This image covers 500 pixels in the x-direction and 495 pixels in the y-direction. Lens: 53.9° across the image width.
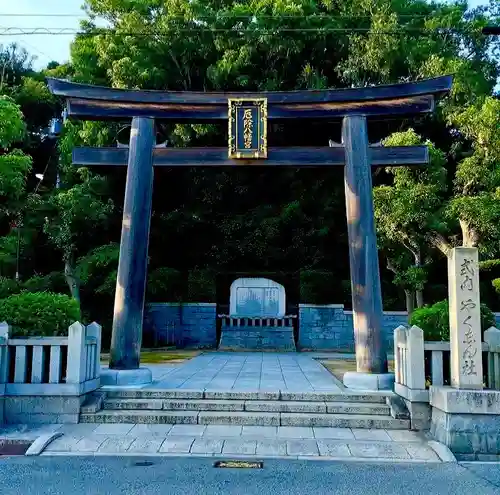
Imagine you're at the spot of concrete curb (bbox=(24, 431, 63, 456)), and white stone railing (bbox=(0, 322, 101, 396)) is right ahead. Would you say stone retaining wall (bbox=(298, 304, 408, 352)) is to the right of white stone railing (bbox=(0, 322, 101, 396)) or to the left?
right

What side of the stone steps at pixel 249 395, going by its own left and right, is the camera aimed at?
front

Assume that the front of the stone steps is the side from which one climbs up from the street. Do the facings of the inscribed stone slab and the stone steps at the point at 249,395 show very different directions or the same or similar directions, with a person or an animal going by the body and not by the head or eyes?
same or similar directions

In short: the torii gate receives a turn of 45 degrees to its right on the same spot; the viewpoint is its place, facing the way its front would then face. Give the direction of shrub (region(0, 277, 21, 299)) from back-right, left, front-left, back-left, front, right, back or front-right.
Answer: right

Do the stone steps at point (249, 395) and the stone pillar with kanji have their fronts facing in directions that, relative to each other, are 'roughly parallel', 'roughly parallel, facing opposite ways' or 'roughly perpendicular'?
roughly parallel

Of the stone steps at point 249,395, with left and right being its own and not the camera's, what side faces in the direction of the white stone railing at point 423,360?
left

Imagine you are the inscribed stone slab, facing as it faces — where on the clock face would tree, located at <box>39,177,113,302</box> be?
The tree is roughly at 2 o'clock from the inscribed stone slab.

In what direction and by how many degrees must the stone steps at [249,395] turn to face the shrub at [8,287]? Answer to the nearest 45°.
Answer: approximately 135° to its right

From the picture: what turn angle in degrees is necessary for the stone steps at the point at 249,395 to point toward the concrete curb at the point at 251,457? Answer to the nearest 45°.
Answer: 0° — it already faces it

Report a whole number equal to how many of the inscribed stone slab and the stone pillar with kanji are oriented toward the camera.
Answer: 2

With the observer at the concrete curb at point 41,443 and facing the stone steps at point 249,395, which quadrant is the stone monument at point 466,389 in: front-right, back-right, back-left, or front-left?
front-right

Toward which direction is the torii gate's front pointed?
toward the camera

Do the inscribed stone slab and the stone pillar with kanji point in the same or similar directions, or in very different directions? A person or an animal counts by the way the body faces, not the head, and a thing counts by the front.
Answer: same or similar directions

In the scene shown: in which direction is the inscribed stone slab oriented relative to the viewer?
toward the camera

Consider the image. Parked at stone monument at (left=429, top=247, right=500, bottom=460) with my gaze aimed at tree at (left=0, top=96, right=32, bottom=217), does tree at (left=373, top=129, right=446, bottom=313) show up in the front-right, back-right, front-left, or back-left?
front-right

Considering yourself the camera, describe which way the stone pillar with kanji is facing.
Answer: facing the viewer

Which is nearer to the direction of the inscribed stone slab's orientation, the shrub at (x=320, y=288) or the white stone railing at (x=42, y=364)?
the white stone railing

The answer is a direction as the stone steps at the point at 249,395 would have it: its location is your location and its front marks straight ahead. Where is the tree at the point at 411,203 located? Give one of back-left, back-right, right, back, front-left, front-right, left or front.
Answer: back-left
